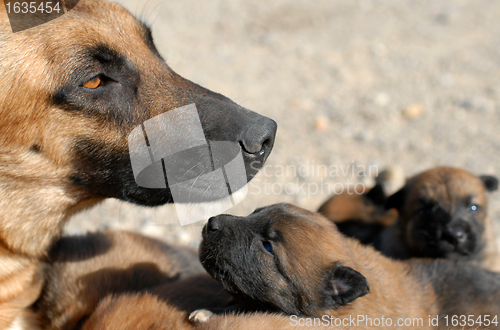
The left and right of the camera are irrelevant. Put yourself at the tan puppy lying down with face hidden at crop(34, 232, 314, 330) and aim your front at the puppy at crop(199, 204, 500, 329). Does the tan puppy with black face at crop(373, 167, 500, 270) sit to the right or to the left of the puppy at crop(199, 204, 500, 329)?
left

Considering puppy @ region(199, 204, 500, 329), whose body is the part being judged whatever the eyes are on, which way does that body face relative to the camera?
to the viewer's left

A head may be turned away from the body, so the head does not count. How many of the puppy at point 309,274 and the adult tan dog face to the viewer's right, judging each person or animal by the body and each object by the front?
1

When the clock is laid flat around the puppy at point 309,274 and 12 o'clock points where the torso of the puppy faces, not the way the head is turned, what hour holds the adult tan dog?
The adult tan dog is roughly at 12 o'clock from the puppy.

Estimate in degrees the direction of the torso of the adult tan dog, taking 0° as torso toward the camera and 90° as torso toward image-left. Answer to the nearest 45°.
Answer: approximately 270°

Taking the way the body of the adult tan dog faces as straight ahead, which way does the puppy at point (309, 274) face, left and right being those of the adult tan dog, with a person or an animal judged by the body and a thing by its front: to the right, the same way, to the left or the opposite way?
the opposite way

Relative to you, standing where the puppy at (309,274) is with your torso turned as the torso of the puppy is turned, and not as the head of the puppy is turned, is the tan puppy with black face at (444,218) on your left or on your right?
on your right

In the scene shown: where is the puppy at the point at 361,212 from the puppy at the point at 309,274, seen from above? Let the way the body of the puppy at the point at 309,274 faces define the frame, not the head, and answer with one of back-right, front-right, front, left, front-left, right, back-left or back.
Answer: right

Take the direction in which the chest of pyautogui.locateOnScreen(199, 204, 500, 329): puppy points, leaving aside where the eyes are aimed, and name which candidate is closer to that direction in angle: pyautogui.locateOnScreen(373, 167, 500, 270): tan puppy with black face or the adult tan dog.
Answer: the adult tan dog

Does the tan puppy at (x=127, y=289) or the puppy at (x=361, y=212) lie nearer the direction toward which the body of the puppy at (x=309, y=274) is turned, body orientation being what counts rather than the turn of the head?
the tan puppy

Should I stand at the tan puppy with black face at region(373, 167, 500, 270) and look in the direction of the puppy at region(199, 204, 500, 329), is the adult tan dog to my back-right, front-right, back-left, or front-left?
front-right
